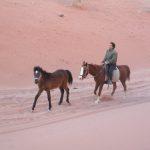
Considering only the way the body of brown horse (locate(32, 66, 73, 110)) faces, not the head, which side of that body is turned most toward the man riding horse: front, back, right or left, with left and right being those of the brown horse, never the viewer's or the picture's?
back

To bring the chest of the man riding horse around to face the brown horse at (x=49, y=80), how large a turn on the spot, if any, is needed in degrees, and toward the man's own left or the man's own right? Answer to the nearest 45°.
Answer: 0° — they already face it

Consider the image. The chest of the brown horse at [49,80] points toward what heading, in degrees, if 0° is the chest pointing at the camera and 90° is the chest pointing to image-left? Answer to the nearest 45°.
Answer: approximately 45°

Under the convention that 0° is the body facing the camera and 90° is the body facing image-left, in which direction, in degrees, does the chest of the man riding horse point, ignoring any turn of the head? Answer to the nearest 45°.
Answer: approximately 45°
